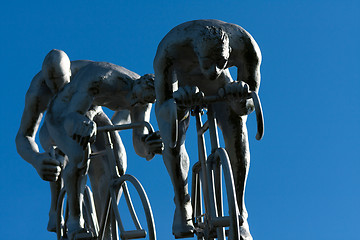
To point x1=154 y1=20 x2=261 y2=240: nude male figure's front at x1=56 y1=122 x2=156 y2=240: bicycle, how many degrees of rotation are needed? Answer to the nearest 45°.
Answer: approximately 135° to its right

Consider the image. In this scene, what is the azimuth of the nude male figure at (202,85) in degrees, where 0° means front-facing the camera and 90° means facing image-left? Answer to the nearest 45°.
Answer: approximately 0°
